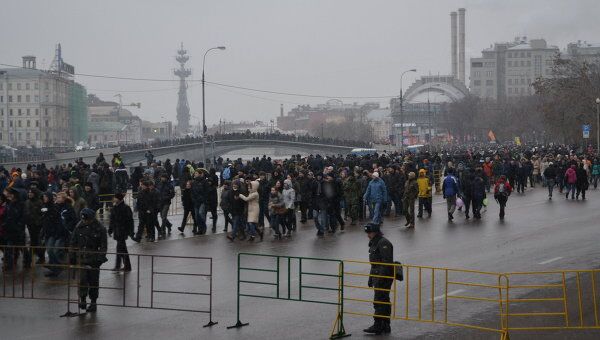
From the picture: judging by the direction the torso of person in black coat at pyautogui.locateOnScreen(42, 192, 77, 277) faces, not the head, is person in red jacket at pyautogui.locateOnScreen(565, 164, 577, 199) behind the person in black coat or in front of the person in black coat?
behind

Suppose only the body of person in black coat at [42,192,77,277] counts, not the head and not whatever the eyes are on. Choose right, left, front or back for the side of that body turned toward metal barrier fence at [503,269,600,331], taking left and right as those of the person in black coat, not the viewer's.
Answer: left

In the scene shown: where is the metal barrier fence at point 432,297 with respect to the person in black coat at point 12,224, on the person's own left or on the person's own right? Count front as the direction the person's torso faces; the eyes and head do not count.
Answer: on the person's own left

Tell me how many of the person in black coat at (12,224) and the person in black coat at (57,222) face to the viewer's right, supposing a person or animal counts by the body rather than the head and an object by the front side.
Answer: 0

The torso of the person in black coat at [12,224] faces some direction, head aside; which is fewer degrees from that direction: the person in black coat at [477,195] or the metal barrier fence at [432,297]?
the metal barrier fence

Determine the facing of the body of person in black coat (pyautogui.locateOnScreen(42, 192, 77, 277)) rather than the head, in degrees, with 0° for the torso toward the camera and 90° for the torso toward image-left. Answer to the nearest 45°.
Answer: approximately 45°

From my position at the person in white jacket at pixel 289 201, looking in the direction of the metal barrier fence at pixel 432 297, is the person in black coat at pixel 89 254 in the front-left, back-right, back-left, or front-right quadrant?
front-right

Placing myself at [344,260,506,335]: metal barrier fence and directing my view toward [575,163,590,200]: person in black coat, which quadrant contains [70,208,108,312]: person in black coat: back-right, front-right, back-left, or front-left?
back-left

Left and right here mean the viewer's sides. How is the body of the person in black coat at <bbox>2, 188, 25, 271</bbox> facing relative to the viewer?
facing the viewer and to the left of the viewer

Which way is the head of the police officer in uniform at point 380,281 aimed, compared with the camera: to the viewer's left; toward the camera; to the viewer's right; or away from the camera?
to the viewer's left

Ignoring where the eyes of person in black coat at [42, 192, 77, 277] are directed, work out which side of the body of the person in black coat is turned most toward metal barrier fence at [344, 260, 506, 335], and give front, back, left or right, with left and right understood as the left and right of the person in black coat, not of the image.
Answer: left
